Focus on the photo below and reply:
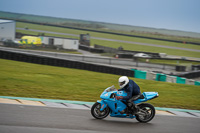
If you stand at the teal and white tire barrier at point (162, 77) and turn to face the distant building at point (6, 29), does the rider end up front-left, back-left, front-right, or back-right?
back-left

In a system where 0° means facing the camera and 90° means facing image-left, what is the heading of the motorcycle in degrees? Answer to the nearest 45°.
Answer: approximately 90°

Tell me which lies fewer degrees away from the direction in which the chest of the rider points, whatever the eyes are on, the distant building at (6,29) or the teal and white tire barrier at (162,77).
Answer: the distant building

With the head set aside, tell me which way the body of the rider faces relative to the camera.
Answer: to the viewer's left

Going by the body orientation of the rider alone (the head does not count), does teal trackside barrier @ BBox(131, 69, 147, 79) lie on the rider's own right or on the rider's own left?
on the rider's own right

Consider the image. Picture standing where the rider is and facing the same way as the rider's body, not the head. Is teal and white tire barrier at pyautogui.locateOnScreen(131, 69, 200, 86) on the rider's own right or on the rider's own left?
on the rider's own right

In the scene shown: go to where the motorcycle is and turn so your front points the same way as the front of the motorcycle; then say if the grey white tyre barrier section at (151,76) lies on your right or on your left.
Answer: on your right

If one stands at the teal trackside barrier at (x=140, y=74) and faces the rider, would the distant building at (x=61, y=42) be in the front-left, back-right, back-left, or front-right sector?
back-right

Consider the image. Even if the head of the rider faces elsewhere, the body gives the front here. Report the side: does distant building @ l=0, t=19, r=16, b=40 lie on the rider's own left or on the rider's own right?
on the rider's own right

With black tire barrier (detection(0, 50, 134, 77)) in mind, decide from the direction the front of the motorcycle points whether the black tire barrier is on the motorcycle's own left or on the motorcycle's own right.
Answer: on the motorcycle's own right

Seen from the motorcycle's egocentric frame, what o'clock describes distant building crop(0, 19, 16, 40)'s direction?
The distant building is roughly at 2 o'clock from the motorcycle.

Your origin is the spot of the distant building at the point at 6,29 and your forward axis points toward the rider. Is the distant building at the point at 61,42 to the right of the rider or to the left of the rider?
left
